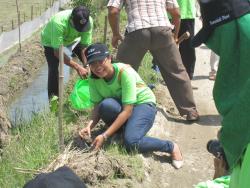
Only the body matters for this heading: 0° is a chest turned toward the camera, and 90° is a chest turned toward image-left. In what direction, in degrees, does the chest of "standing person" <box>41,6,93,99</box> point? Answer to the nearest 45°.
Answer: approximately 315°

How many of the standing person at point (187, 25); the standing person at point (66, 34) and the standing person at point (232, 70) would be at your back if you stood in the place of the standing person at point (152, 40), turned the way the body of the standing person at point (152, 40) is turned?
1

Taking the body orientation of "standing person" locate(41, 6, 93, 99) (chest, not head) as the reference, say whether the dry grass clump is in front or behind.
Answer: in front

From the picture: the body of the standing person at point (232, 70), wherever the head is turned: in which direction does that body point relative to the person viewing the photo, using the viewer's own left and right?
facing to the left of the viewer

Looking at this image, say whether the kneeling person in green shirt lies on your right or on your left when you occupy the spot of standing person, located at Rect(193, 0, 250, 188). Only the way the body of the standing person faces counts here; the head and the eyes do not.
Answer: on your right
